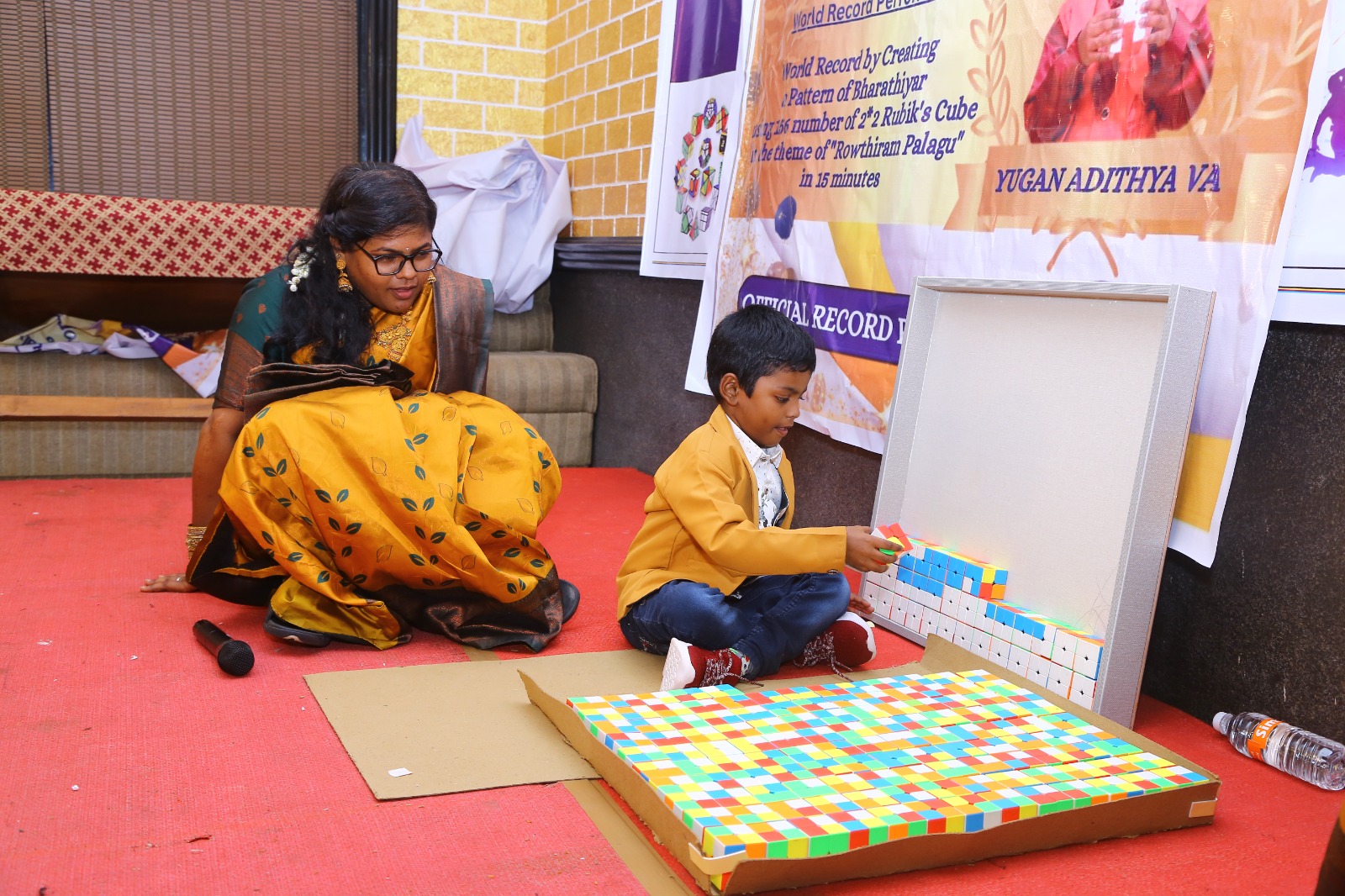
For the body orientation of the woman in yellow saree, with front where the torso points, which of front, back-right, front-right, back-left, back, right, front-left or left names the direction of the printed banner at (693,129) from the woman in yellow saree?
left

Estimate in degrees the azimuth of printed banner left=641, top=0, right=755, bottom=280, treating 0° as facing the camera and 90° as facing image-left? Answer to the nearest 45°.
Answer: approximately 45°

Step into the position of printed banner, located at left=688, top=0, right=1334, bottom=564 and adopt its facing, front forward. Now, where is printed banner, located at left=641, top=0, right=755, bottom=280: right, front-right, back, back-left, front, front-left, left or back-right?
right

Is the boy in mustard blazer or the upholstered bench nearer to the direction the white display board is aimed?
the boy in mustard blazer

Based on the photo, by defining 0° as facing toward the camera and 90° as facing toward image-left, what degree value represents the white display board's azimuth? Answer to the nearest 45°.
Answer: approximately 45°

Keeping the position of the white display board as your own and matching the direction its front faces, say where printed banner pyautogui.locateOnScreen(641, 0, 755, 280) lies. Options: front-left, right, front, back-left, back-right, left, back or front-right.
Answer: right

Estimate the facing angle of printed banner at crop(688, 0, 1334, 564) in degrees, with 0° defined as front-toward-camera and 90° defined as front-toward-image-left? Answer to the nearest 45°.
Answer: approximately 45°

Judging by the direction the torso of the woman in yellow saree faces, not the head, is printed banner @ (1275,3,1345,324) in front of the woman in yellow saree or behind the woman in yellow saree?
in front

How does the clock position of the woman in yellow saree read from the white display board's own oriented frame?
The woman in yellow saree is roughly at 1 o'clock from the white display board.

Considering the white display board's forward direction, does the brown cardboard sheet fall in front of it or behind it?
in front

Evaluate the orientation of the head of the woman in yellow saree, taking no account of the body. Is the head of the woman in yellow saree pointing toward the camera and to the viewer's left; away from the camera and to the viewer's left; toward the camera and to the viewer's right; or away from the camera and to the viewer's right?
toward the camera and to the viewer's right

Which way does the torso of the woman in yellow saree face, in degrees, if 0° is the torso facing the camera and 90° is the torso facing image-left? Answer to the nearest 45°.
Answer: approximately 315°
